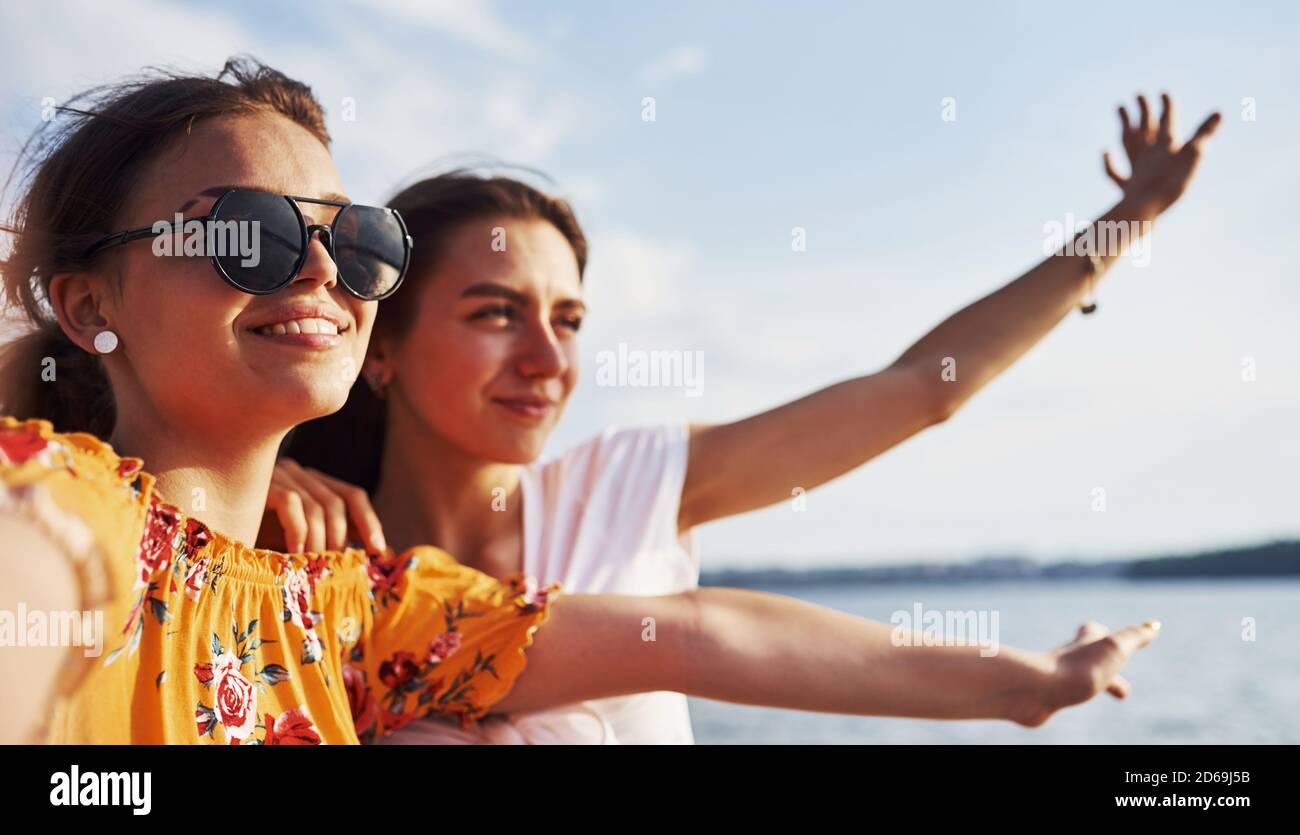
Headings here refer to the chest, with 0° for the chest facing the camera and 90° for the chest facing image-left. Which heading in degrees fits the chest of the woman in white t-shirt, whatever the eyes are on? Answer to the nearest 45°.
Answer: approximately 315°

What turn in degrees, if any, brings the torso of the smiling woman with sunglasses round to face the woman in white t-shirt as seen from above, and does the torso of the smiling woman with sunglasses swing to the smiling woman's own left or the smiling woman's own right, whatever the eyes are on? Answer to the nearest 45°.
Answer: approximately 135° to the smiling woman's own left

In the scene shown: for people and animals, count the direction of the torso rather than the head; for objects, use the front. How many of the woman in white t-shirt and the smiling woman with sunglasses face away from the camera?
0

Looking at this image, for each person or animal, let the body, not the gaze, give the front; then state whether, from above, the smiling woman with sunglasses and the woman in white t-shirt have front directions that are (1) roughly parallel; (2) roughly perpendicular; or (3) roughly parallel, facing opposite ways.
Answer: roughly parallel

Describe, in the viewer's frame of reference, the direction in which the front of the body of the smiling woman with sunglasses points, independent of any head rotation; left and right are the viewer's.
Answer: facing the viewer and to the right of the viewer
